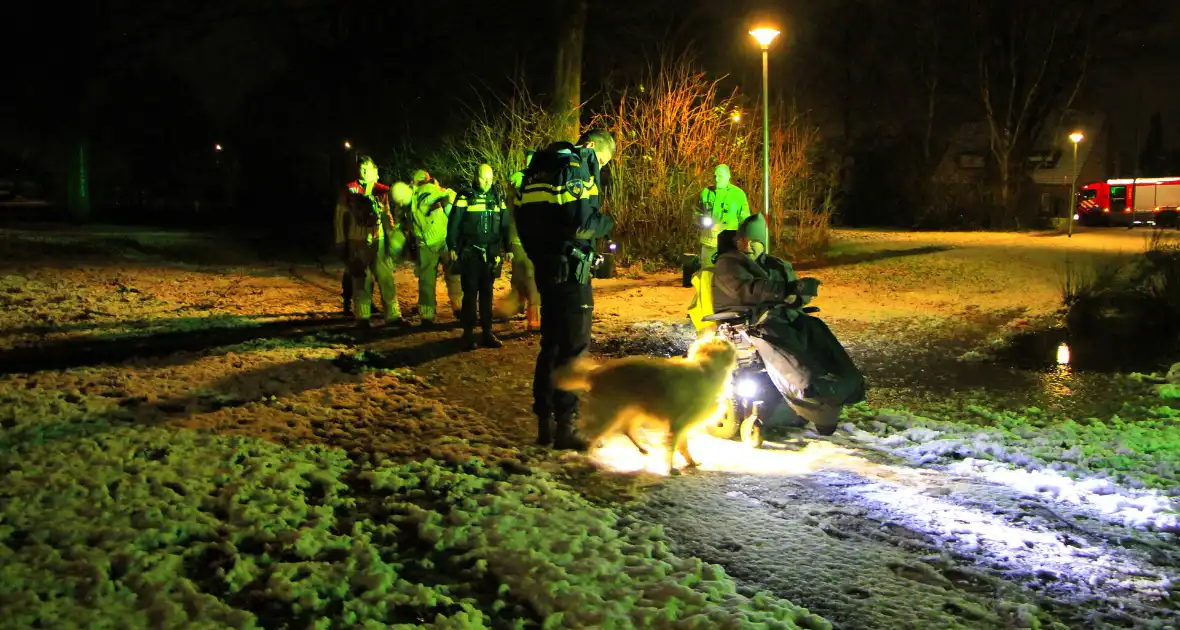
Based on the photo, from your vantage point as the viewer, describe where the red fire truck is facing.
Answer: facing to the left of the viewer

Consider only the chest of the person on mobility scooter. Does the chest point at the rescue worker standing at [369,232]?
no

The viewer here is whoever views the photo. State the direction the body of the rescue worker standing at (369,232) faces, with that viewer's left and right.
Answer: facing the viewer

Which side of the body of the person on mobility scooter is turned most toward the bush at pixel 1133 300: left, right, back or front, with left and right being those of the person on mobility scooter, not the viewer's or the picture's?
left

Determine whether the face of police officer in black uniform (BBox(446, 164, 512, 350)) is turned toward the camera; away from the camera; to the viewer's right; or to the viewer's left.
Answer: toward the camera

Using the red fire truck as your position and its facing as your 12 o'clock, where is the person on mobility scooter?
The person on mobility scooter is roughly at 9 o'clock from the red fire truck.

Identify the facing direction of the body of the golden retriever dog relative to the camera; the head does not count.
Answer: to the viewer's right

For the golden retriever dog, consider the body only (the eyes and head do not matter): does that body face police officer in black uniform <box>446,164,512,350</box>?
no

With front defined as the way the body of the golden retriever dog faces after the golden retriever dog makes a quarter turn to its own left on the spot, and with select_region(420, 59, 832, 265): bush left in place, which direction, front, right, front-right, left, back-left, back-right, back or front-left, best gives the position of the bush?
front

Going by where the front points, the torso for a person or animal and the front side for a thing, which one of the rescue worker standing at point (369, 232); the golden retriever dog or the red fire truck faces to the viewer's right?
the golden retriever dog

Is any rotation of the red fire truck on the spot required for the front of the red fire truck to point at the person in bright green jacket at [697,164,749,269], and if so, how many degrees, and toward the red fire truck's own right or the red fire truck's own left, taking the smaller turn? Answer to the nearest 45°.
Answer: approximately 90° to the red fire truck's own left

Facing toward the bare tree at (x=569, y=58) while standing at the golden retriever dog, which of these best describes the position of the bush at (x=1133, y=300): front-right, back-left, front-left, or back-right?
front-right

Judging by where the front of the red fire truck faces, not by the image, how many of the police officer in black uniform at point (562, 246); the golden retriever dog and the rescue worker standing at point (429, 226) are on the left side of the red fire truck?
3

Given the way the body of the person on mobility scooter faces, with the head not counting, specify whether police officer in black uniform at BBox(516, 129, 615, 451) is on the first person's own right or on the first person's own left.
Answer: on the first person's own right

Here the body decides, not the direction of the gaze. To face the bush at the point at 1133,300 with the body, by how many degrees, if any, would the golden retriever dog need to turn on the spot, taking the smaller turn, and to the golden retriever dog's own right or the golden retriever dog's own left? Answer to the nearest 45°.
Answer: approximately 45° to the golden retriever dog's own left

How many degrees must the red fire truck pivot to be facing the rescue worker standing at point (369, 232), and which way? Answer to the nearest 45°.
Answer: approximately 90° to its left

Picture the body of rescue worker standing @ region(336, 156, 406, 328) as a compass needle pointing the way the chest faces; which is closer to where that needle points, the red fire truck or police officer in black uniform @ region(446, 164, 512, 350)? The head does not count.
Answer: the police officer in black uniform
